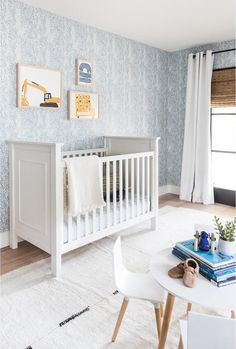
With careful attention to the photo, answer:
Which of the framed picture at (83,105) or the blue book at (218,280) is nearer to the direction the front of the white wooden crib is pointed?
the blue book

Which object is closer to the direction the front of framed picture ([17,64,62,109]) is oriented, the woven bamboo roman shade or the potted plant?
the potted plant

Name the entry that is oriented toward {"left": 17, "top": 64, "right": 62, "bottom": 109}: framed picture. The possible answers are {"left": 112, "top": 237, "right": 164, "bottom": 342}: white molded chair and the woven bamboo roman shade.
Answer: the woven bamboo roman shade

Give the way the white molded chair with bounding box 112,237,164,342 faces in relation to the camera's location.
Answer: facing to the right of the viewer

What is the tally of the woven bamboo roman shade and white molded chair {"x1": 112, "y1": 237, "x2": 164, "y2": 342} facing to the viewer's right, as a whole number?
1

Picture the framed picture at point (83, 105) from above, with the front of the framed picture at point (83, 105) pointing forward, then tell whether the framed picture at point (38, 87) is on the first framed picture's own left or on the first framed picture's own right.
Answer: on the first framed picture's own right
